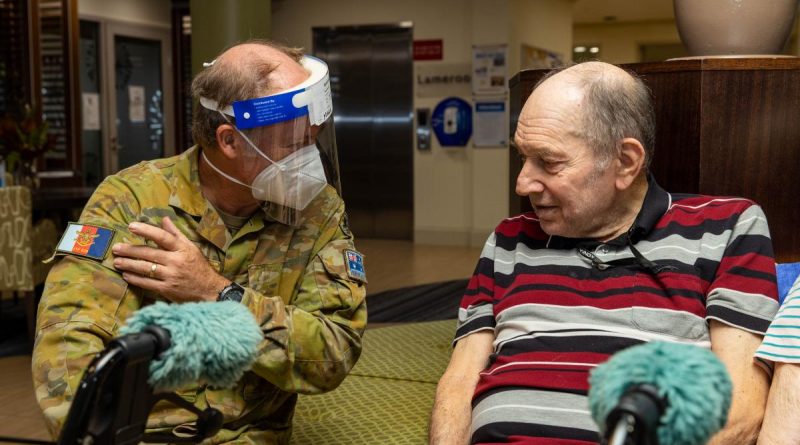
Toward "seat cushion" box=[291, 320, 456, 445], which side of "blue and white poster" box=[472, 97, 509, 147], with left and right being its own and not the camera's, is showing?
front

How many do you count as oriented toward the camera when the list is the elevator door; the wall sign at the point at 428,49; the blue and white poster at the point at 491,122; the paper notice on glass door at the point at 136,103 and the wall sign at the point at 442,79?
5

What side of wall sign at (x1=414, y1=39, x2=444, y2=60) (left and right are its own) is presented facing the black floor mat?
front

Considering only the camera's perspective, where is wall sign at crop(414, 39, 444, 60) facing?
facing the viewer

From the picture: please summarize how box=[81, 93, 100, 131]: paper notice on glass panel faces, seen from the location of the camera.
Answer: facing the viewer

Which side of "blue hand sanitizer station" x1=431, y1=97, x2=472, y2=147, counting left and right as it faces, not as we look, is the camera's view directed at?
front

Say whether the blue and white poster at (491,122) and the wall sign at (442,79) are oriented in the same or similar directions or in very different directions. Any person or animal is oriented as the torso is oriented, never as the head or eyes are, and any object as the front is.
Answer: same or similar directions

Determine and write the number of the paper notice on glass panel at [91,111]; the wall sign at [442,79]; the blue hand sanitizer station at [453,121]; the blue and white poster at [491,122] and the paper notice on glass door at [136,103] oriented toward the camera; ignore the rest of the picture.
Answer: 5

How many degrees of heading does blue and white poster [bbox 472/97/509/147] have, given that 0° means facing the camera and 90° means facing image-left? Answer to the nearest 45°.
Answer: approximately 0°

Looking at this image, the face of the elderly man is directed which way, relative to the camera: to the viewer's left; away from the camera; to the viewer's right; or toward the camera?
to the viewer's left

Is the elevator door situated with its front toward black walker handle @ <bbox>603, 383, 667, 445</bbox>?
yes

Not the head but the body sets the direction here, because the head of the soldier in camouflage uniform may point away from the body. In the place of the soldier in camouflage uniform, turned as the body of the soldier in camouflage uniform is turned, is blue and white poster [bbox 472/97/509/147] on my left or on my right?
on my left

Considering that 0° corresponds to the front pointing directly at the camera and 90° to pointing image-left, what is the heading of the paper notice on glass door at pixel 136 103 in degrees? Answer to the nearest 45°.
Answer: approximately 0°
